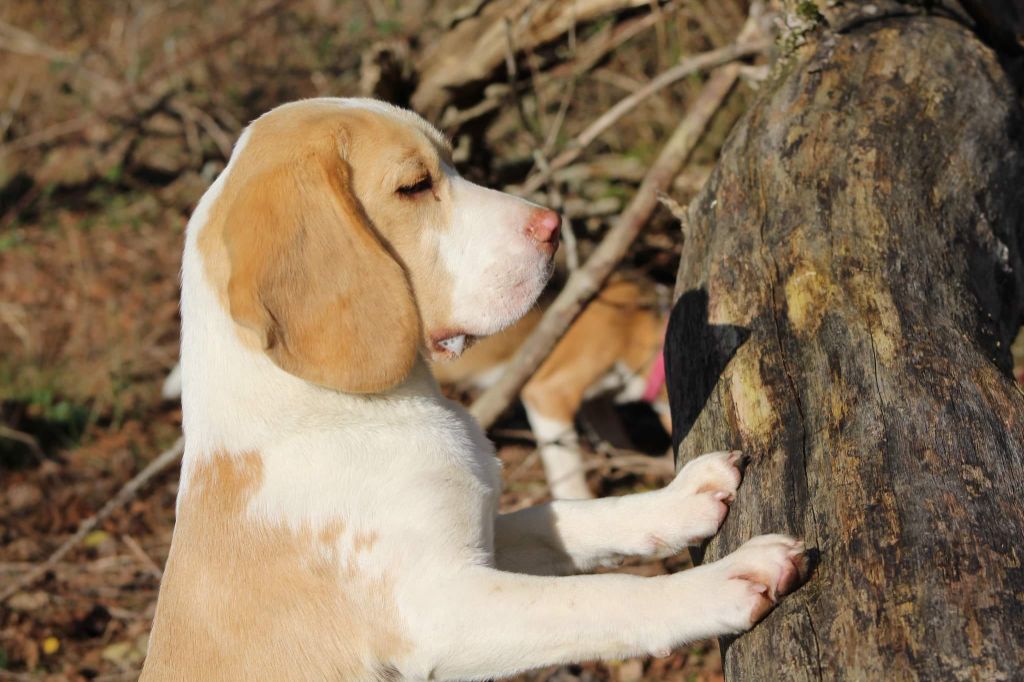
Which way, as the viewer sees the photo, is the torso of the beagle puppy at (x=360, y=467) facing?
to the viewer's right

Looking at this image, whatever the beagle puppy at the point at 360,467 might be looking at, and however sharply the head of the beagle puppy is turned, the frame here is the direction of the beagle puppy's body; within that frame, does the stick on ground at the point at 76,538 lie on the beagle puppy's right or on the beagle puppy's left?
on the beagle puppy's left

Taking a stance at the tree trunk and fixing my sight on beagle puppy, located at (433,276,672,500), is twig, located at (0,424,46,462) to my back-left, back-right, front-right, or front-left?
front-left

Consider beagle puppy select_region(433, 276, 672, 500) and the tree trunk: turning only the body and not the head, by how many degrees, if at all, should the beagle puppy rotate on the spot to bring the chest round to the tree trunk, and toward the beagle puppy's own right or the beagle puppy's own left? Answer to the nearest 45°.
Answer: approximately 90° to the beagle puppy's own right

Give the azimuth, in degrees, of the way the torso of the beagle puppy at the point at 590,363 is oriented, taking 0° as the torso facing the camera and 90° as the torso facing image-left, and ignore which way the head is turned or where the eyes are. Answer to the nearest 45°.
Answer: approximately 270°

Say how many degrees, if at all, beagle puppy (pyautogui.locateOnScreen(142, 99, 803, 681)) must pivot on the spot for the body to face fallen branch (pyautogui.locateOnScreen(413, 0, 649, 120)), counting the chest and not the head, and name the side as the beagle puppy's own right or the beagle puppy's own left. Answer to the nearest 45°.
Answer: approximately 90° to the beagle puppy's own left

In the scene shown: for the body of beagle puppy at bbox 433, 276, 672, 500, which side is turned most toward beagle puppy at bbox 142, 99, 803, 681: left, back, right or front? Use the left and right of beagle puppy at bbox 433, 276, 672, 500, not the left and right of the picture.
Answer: right

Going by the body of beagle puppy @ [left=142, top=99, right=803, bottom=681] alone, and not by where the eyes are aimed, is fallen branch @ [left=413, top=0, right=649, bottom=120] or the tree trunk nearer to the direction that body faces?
the tree trunk

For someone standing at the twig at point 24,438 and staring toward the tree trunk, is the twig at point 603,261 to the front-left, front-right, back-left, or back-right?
front-left

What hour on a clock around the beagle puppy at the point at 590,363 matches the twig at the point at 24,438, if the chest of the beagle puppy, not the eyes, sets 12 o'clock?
The twig is roughly at 6 o'clock from the beagle puppy.

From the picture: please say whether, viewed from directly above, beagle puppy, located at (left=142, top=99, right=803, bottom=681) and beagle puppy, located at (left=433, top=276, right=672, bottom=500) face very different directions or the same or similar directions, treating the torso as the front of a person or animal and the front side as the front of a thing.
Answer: same or similar directions
